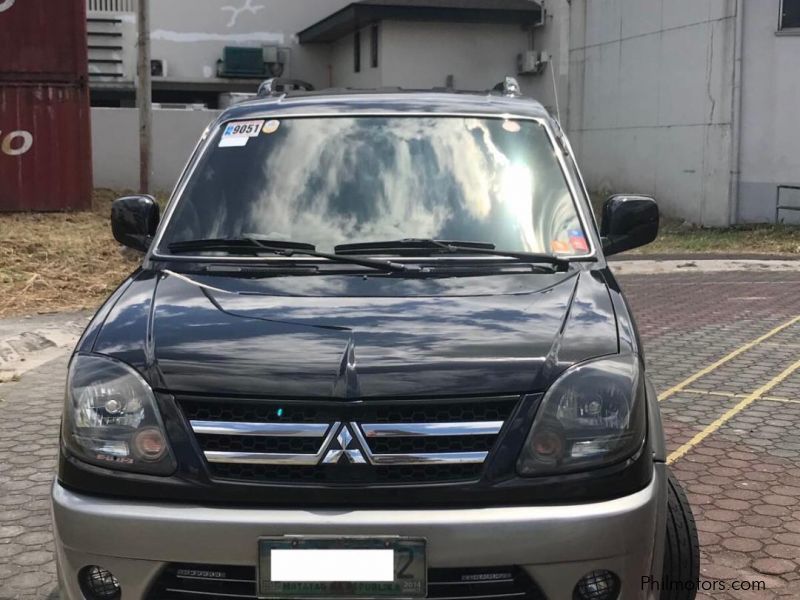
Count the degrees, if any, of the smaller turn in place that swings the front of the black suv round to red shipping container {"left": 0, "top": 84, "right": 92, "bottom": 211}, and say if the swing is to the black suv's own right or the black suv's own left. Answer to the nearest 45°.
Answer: approximately 180°

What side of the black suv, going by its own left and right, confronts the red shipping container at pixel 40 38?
back

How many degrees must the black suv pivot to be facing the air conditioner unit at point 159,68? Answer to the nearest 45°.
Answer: approximately 180°

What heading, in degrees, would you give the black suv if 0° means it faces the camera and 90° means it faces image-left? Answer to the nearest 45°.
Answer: approximately 0°

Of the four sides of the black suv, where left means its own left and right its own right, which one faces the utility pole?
back

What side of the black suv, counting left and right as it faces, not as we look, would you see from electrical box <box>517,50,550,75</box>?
back
